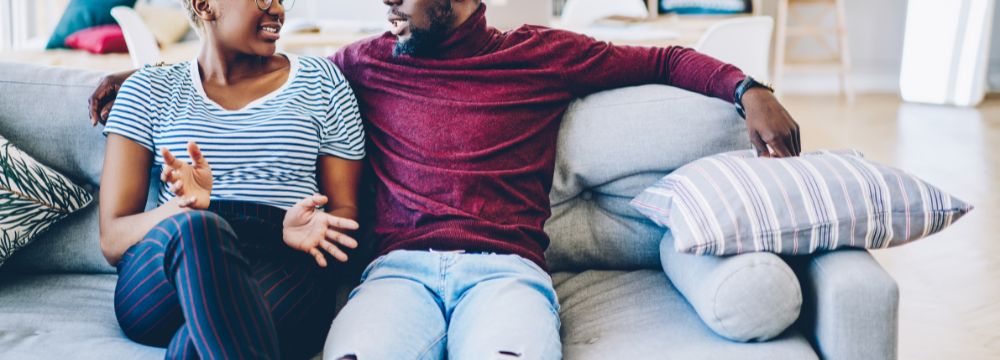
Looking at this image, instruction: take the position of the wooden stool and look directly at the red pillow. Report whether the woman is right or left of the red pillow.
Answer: left

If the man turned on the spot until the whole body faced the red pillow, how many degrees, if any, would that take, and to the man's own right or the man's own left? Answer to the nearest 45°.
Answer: approximately 135° to the man's own right

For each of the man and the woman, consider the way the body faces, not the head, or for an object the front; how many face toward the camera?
2

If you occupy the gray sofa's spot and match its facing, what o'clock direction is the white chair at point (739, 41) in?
The white chair is roughly at 7 o'clock from the gray sofa.

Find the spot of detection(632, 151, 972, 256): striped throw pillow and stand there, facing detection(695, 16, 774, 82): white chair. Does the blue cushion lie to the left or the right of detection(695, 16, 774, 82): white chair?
left

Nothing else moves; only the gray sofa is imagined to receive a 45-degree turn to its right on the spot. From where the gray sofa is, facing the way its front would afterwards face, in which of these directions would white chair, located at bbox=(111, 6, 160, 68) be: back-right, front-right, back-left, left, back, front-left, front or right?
right

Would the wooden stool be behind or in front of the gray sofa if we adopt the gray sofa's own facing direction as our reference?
behind

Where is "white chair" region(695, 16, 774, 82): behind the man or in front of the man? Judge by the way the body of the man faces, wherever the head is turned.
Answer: behind

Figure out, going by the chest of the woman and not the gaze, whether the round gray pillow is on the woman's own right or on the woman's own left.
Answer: on the woman's own left

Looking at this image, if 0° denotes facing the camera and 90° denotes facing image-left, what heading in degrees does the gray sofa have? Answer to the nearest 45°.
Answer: approximately 0°

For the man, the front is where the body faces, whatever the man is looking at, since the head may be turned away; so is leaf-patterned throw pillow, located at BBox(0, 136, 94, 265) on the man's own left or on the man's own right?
on the man's own right

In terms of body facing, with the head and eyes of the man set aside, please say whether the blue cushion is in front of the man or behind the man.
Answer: behind

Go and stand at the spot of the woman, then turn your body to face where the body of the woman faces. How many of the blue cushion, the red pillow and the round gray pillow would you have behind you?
2
